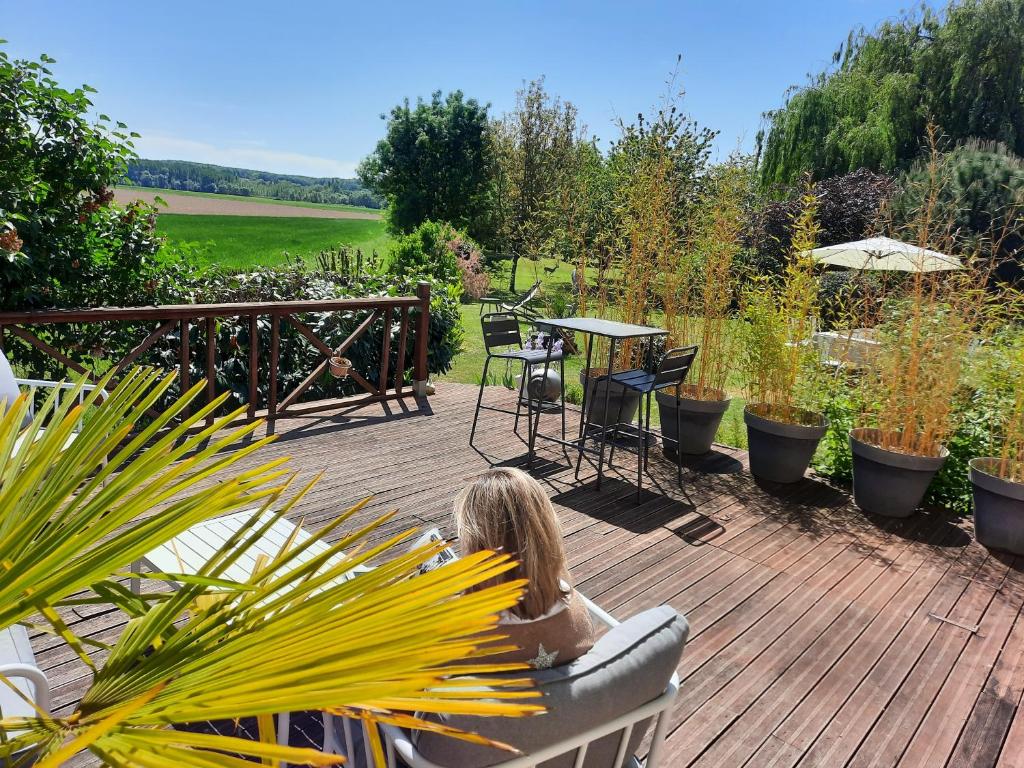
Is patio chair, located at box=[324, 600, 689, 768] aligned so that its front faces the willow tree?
no

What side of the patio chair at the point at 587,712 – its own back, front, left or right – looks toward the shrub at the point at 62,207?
front

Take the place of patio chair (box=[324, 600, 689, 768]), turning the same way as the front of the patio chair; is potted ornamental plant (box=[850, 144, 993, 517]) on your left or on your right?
on your right

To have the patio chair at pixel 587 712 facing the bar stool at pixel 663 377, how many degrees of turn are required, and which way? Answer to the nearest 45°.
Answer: approximately 45° to its right

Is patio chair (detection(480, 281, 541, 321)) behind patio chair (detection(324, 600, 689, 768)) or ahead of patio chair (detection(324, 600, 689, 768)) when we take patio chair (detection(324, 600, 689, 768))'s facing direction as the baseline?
ahead

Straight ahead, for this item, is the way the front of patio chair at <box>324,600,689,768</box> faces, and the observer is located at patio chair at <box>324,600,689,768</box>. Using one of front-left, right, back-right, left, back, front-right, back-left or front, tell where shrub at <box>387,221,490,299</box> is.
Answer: front-right

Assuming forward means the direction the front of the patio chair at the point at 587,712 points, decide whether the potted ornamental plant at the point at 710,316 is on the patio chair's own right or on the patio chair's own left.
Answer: on the patio chair's own right

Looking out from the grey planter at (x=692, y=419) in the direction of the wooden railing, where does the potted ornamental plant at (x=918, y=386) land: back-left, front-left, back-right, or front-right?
back-left

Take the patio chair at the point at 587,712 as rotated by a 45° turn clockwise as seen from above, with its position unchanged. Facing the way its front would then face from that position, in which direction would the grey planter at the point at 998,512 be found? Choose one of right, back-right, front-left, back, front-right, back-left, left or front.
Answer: front-right

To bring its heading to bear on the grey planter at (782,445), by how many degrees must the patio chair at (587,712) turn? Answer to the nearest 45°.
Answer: approximately 90° to its right

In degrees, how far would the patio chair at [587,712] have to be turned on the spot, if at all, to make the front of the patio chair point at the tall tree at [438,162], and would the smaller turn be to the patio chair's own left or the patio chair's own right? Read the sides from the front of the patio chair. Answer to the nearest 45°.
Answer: approximately 45° to the patio chair's own right

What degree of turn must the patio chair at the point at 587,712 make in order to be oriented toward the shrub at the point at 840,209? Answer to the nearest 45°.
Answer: approximately 90° to its right

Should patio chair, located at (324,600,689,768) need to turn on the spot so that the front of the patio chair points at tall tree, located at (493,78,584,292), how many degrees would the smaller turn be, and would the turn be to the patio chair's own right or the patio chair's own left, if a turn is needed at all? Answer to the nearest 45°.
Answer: approximately 45° to the patio chair's own right

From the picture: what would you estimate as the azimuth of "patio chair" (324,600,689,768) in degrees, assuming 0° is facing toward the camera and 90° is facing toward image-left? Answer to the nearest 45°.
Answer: approximately 135°

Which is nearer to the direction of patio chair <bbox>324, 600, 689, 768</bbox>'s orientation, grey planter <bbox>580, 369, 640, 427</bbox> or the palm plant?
the grey planter

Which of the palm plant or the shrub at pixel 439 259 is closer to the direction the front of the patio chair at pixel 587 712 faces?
the shrub

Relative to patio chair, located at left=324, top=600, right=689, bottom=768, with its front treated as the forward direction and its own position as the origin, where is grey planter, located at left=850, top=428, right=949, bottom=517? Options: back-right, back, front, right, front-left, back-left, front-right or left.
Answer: right

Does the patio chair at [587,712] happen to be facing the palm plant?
no
